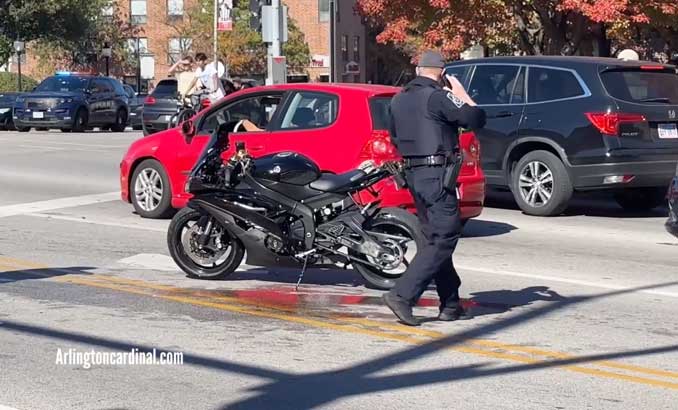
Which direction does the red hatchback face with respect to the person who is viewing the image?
facing away from the viewer and to the left of the viewer

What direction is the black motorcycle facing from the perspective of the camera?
to the viewer's left

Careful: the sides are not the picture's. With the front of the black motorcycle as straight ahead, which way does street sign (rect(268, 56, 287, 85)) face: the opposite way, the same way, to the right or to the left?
to the left

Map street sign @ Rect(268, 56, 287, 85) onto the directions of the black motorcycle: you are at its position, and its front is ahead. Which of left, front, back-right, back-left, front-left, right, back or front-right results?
right

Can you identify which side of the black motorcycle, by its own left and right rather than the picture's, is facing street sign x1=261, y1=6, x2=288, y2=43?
right

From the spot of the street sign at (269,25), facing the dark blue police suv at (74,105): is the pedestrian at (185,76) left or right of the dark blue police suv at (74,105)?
left

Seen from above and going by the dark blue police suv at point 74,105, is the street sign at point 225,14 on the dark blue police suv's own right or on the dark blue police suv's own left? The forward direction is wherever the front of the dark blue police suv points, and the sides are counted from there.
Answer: on the dark blue police suv's own left

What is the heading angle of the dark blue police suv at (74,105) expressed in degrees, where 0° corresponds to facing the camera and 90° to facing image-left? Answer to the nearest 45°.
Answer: approximately 45°

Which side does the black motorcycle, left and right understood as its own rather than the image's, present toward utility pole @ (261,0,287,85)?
right

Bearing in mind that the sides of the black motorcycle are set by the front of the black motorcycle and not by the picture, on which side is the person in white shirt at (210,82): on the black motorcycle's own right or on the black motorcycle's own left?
on the black motorcycle's own right

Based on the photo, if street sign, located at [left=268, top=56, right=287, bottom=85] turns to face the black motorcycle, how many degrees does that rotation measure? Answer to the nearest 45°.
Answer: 0° — it already faces it
